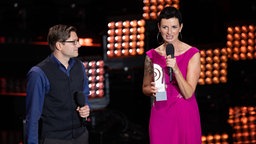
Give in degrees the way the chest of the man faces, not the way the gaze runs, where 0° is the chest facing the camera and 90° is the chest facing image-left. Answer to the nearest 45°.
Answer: approximately 315°

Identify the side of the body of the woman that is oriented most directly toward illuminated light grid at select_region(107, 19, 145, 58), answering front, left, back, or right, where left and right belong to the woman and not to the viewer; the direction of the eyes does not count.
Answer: back

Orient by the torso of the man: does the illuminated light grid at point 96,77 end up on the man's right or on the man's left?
on the man's left

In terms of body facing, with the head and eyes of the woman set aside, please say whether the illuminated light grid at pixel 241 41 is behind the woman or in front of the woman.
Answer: behind

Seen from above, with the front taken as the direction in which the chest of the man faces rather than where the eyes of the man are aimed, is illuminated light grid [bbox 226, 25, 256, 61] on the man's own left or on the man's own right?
on the man's own left

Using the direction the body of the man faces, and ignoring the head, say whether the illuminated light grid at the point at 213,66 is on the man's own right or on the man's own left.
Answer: on the man's own left

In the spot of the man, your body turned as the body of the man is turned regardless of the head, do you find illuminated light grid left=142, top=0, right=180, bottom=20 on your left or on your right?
on your left

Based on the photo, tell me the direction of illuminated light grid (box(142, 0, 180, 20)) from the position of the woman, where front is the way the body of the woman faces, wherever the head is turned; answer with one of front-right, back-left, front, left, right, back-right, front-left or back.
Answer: back

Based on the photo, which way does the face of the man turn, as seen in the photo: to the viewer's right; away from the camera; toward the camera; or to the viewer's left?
to the viewer's right

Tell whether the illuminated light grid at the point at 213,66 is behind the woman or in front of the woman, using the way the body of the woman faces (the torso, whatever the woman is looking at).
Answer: behind
